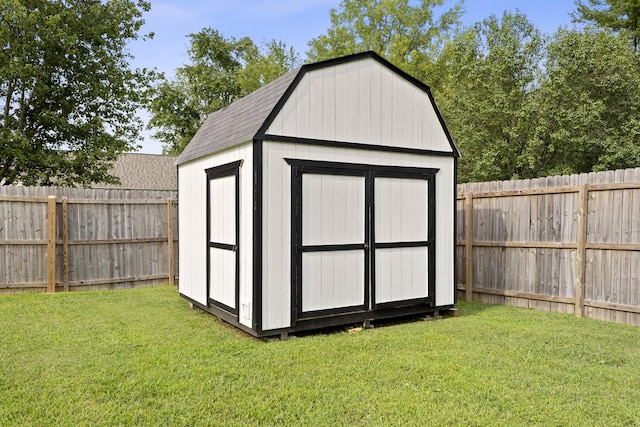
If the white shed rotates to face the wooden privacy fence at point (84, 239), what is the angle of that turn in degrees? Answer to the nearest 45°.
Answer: approximately 180°

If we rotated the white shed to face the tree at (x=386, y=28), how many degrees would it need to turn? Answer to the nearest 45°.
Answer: approximately 135° to its left

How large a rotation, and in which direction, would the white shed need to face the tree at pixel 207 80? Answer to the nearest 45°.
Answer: approximately 135° to its left

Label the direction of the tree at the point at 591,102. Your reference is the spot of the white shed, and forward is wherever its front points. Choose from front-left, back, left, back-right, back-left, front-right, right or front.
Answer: left

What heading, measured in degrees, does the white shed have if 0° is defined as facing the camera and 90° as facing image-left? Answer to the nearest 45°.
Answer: approximately 315°

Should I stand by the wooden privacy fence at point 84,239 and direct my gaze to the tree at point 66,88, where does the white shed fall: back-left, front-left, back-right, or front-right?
back-right

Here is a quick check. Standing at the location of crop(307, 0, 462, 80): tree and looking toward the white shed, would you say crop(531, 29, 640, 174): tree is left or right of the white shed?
left

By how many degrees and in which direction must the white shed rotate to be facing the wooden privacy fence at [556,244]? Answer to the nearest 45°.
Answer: approximately 45° to its left

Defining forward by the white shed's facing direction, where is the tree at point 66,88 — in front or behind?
behind
